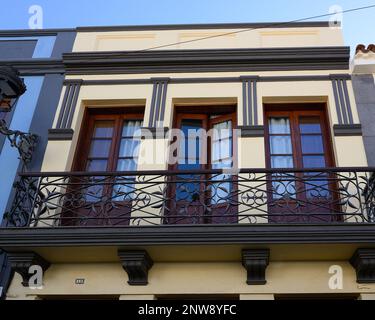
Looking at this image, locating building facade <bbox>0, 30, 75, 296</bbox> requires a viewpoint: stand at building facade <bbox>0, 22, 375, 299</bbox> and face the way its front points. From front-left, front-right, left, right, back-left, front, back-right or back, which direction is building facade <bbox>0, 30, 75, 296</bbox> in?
right

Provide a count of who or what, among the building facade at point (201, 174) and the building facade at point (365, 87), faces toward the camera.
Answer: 2

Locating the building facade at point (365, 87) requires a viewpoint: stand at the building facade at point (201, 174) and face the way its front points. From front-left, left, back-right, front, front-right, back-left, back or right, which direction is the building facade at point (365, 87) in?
left

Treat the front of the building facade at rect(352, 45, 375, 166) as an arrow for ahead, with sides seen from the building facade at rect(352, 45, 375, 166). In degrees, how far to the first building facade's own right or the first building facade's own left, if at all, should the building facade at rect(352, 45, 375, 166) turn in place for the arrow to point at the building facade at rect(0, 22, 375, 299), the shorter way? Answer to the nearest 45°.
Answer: approximately 90° to the first building facade's own right

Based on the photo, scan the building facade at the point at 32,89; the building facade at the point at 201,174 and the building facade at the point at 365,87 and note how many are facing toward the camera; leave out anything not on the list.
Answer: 3

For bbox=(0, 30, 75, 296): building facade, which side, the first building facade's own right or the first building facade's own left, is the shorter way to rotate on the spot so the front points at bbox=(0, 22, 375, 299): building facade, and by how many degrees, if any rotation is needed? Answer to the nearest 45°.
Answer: approximately 45° to the first building facade's own left

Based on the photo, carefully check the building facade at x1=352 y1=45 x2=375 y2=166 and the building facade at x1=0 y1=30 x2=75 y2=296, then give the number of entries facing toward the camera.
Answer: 2

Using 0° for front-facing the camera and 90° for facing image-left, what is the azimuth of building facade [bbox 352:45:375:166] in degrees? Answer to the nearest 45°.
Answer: approximately 0°

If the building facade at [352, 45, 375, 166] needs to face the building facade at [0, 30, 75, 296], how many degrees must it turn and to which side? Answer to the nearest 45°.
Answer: approximately 90° to its right

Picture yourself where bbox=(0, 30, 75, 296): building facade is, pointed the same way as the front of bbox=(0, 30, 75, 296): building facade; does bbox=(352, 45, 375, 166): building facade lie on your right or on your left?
on your left
